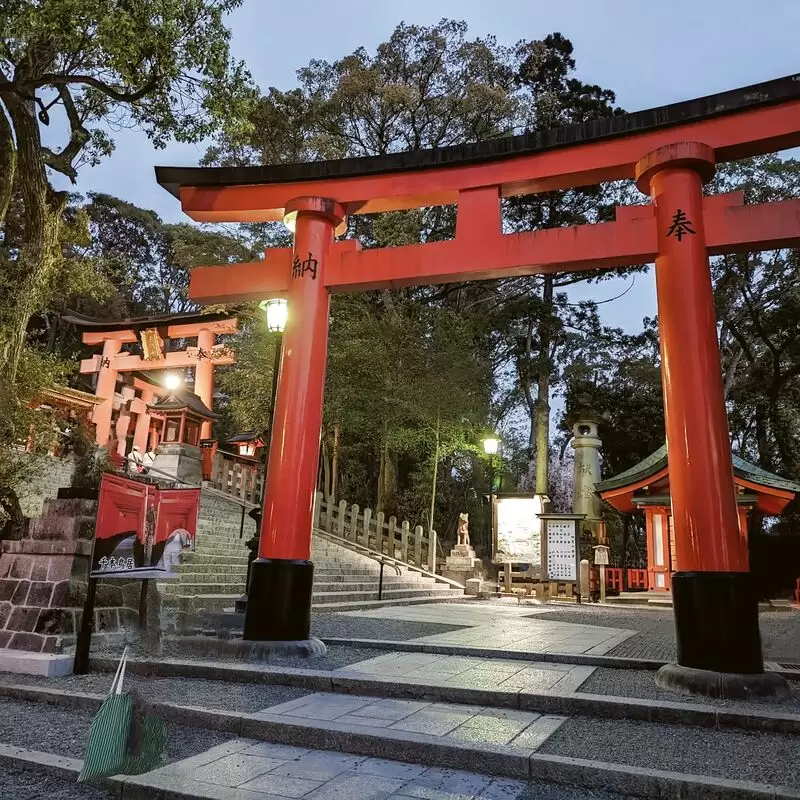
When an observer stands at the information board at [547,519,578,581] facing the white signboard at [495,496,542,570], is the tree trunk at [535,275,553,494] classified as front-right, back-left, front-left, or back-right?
front-right

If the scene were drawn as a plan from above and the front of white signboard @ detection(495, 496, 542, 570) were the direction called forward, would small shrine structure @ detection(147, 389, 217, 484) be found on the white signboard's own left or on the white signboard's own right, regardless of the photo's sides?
on the white signboard's own right

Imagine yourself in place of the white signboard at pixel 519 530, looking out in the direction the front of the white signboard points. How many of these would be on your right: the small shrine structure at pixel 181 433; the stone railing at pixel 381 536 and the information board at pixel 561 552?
2

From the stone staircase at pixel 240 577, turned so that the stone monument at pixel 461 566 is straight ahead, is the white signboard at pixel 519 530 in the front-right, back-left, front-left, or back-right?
front-right

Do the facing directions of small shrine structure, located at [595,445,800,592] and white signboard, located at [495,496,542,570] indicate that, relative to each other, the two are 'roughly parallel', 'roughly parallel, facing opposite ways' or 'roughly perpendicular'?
roughly parallel

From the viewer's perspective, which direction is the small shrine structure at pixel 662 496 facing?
toward the camera

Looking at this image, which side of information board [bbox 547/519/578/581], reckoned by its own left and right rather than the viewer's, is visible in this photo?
front

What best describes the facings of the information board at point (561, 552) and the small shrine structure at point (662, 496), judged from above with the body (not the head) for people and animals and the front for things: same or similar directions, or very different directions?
same or similar directions

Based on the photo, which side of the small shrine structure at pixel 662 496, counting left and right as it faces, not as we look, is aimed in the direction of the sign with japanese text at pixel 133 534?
front

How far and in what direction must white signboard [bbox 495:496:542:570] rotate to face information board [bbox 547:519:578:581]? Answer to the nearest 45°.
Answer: approximately 45° to its left

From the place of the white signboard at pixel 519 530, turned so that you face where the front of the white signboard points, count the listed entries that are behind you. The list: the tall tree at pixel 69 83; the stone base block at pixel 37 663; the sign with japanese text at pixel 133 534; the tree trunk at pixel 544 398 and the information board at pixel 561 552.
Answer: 1
